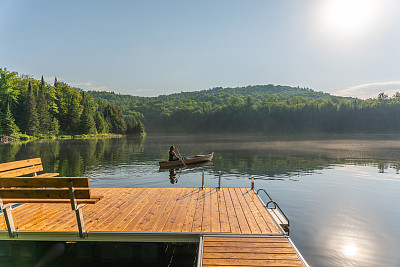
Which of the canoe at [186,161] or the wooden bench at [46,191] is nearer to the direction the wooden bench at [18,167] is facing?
the wooden bench
